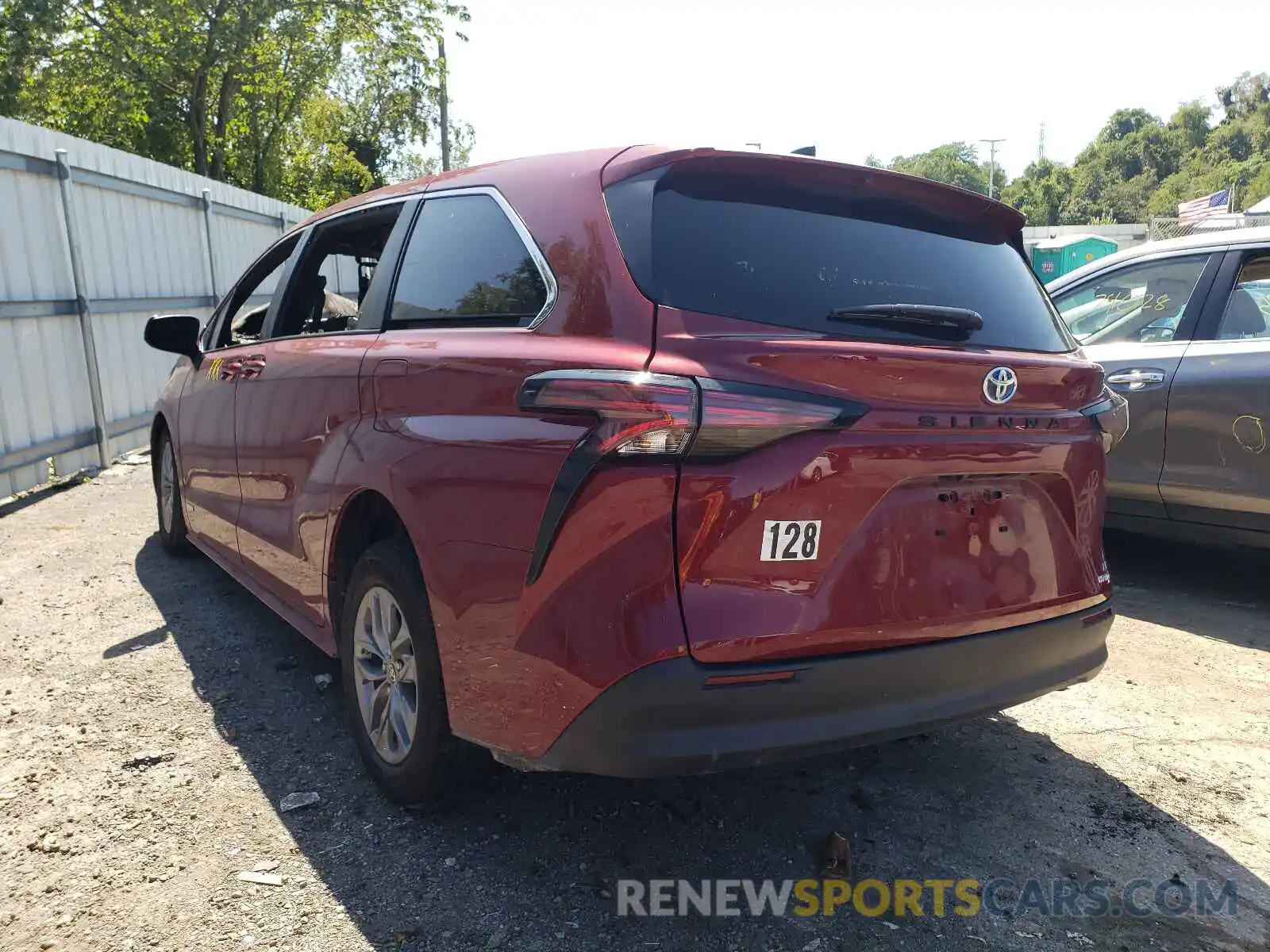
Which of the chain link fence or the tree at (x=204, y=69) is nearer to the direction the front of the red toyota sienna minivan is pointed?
the tree

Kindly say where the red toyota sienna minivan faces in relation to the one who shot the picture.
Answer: facing away from the viewer and to the left of the viewer

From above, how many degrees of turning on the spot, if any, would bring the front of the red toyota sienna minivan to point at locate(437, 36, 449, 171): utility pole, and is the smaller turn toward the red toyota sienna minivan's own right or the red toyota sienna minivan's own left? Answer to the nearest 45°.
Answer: approximately 45° to the red toyota sienna minivan's own right

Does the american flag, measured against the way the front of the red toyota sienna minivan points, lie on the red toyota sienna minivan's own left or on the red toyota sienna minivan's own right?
on the red toyota sienna minivan's own right

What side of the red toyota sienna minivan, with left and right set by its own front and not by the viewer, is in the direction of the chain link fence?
right

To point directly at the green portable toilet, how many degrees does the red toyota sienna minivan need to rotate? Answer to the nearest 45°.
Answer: approximately 90° to its right

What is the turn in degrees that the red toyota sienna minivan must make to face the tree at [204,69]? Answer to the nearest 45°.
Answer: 0° — it already faces it
